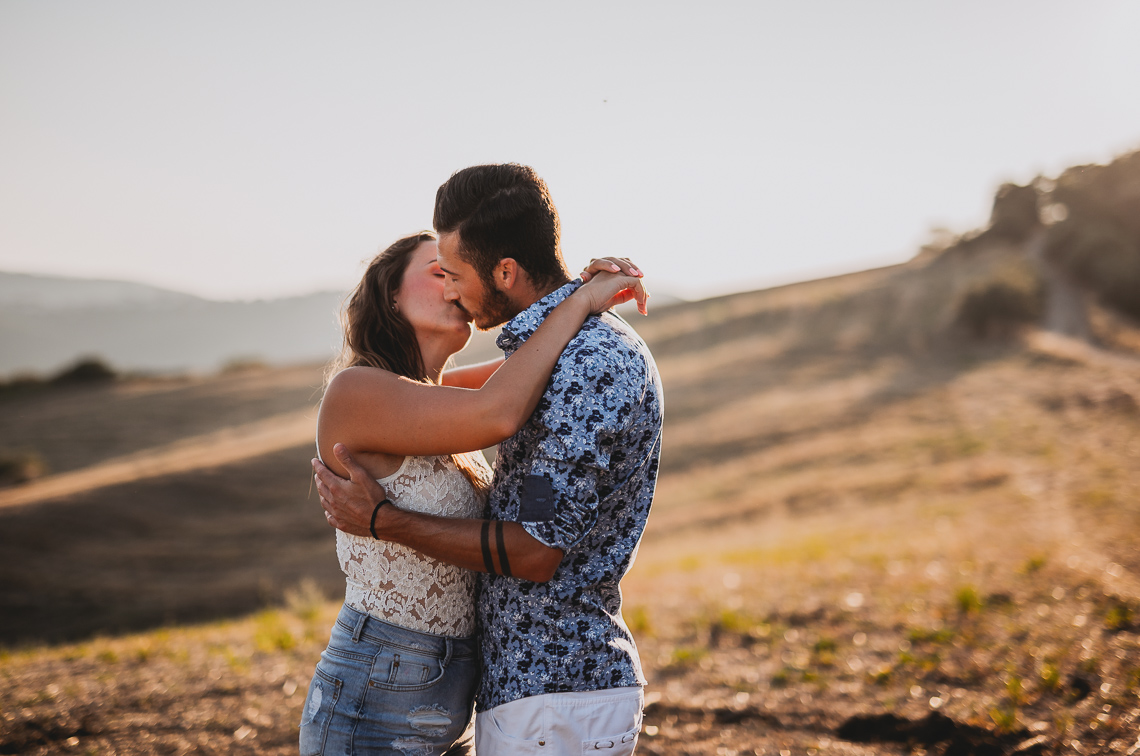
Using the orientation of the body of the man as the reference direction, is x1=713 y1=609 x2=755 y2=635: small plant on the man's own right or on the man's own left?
on the man's own right

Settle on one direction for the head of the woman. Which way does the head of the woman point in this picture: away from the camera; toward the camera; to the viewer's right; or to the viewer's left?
to the viewer's right

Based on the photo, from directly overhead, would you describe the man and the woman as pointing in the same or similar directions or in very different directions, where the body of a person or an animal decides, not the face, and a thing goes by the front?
very different directions

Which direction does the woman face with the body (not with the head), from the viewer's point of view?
to the viewer's right

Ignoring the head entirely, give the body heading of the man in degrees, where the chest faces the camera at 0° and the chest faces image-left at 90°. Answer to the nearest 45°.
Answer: approximately 90°

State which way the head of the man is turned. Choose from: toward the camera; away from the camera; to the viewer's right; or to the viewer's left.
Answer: to the viewer's left
